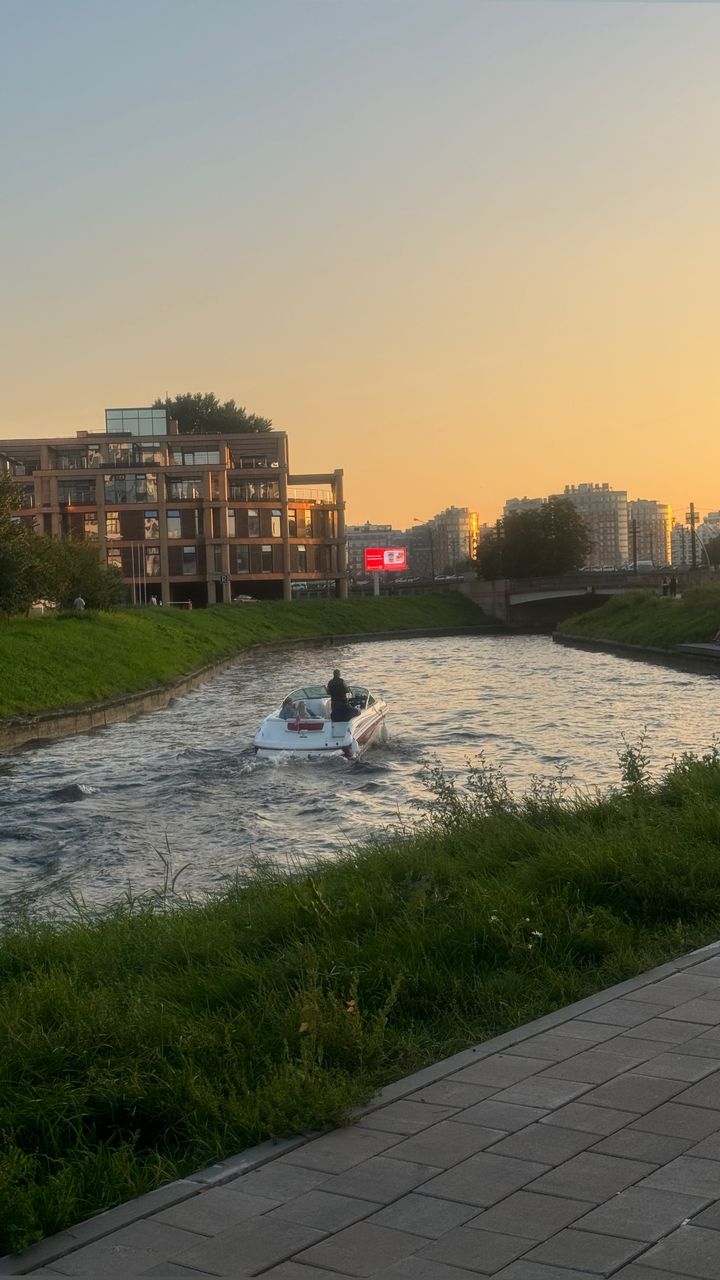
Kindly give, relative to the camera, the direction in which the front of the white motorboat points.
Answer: facing away from the viewer and to the right of the viewer

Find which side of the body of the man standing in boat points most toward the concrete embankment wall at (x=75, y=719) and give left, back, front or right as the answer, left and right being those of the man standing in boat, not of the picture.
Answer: left

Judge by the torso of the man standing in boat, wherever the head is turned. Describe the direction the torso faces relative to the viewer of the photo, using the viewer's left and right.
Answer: facing away from the viewer and to the right of the viewer
